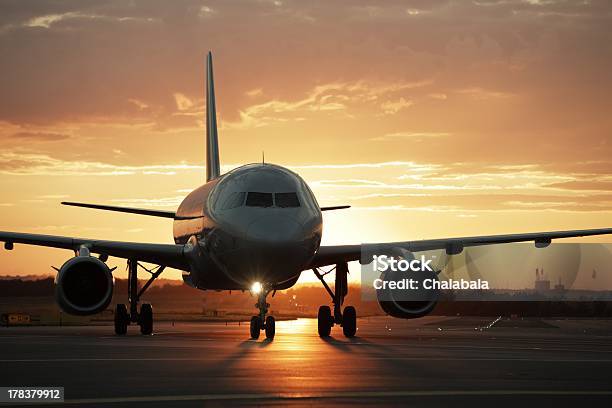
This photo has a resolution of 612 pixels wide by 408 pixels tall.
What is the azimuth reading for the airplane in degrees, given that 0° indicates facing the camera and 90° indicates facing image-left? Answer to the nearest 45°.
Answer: approximately 0°
